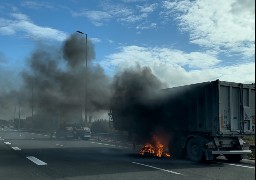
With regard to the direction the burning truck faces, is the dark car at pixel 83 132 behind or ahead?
ahead

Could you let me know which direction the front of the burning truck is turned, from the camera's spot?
facing away from the viewer and to the left of the viewer

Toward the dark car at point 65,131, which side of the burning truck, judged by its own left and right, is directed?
front
